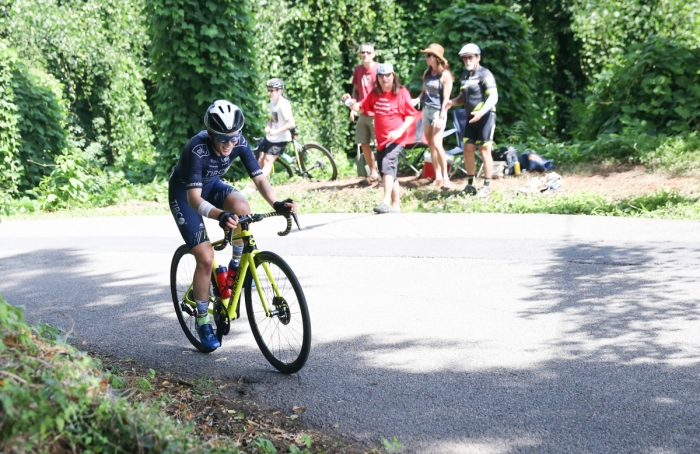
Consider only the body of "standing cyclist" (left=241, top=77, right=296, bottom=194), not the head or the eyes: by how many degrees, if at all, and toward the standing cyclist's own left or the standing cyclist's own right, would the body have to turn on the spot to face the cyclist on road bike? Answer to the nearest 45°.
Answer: approximately 45° to the standing cyclist's own left

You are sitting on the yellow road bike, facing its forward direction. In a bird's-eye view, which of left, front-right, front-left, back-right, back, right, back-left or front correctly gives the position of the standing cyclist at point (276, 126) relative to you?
back-left

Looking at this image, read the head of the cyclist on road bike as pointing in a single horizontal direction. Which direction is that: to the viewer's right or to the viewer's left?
to the viewer's right

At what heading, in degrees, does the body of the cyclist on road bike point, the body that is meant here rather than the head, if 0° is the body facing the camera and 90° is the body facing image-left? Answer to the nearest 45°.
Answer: approximately 315°

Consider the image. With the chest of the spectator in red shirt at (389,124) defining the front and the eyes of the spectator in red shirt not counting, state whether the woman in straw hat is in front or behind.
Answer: behind

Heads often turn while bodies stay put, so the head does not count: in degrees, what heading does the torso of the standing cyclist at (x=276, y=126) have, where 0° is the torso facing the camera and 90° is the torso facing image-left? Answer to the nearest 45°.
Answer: approximately 45°

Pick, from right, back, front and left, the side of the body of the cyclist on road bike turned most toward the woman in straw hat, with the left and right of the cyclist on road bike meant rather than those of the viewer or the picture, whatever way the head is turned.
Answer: left

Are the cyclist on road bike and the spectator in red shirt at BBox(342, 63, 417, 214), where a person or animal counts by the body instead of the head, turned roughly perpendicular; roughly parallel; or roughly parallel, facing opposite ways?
roughly perpendicular
